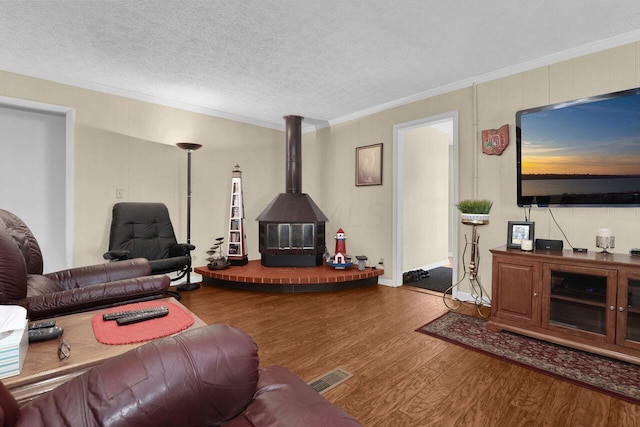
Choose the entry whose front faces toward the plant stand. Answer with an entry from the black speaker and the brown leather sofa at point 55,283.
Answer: the brown leather sofa

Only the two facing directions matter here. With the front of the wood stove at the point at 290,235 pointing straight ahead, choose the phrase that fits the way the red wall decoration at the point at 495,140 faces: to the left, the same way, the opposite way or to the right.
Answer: to the right

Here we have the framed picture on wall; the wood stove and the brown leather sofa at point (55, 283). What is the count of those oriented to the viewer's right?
1

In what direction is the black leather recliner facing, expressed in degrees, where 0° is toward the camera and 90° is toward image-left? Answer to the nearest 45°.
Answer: approximately 315°

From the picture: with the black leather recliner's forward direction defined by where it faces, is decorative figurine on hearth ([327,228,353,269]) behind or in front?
in front

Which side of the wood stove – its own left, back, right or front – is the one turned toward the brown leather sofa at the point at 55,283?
front

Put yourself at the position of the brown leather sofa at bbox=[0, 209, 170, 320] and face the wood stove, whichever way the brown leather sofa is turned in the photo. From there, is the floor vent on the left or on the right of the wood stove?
right
